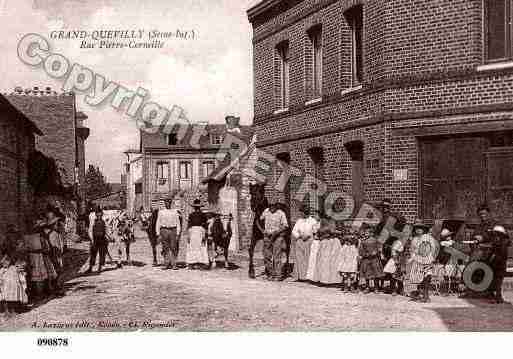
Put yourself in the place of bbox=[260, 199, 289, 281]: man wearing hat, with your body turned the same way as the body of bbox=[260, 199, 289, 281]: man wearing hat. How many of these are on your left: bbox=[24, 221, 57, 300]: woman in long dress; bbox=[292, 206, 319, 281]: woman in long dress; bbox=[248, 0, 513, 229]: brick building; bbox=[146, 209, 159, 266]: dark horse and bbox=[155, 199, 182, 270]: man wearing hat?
2

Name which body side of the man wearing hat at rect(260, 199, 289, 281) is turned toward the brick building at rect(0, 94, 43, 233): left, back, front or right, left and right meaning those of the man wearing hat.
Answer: right

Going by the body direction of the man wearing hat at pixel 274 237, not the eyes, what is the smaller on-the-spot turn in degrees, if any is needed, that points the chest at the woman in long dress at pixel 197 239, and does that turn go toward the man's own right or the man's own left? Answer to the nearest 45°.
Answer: approximately 135° to the man's own right
